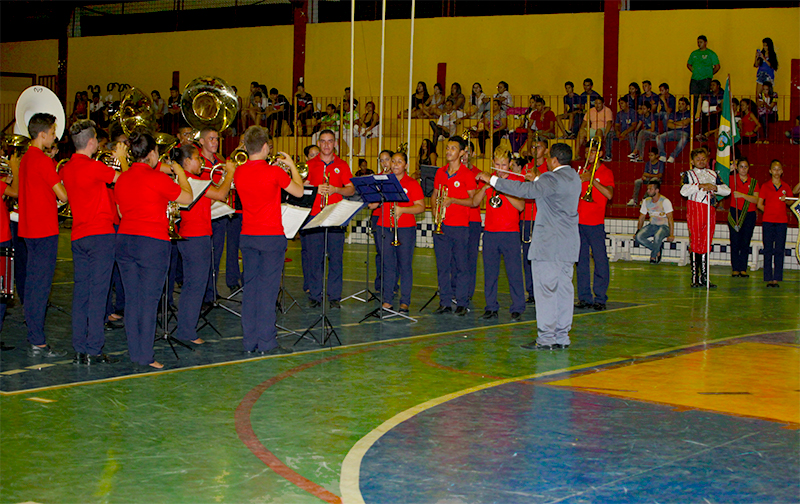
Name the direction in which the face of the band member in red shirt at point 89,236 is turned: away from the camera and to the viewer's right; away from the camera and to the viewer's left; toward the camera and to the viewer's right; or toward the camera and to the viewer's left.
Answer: away from the camera and to the viewer's right

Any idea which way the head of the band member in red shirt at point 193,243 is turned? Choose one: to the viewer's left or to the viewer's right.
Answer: to the viewer's right

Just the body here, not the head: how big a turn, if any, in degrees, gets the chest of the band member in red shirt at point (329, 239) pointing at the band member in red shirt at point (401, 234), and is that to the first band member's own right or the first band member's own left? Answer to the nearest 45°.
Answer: approximately 45° to the first band member's own left

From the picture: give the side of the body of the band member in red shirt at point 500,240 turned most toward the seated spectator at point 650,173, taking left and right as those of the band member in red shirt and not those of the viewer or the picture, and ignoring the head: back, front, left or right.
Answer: back

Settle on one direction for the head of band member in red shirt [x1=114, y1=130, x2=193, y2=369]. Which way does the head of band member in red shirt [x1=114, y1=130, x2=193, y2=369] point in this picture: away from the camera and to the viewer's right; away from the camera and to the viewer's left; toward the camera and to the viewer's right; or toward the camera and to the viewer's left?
away from the camera and to the viewer's right

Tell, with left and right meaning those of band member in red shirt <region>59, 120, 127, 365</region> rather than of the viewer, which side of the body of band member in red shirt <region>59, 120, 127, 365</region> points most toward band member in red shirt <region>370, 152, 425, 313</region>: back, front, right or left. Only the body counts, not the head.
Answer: front

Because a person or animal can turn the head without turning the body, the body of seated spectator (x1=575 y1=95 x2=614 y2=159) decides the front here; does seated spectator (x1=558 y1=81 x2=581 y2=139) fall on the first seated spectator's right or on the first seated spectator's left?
on the first seated spectator's right

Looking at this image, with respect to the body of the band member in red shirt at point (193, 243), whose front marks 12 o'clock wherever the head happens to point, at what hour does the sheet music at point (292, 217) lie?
The sheet music is roughly at 1 o'clock from the band member in red shirt.

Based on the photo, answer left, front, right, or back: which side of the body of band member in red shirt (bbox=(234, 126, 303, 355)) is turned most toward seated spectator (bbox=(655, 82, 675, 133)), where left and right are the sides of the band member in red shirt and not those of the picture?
front

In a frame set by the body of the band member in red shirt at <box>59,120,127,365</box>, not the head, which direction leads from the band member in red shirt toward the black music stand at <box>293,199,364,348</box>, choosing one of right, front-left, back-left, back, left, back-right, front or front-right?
front-right

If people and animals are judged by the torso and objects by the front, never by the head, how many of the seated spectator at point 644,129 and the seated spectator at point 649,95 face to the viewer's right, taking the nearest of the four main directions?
0

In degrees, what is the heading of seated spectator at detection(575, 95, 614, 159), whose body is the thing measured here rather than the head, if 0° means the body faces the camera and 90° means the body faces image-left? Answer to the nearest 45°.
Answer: approximately 45°

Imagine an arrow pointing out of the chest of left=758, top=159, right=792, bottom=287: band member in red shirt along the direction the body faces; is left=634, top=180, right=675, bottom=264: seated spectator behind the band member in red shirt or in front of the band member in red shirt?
behind

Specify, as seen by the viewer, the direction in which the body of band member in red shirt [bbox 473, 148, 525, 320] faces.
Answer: toward the camera

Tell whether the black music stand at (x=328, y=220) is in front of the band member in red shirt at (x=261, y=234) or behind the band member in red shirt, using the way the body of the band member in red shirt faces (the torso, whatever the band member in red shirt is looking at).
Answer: in front
